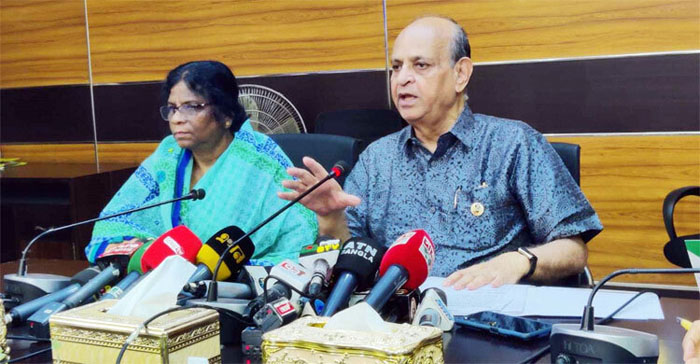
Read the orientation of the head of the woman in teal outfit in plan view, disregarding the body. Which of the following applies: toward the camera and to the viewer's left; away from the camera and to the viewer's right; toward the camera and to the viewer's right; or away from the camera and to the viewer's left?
toward the camera and to the viewer's left

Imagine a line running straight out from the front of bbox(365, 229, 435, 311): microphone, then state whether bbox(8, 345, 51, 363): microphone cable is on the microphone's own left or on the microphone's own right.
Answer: on the microphone's own left

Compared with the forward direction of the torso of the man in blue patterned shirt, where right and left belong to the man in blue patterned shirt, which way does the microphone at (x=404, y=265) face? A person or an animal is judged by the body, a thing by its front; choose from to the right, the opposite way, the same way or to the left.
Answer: the opposite way

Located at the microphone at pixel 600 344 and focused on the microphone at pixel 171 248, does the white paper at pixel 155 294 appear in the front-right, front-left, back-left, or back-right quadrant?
front-left

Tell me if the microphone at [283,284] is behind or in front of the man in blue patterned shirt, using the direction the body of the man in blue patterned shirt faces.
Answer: in front

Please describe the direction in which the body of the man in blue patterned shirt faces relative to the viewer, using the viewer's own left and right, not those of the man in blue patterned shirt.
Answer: facing the viewer and to the left of the viewer

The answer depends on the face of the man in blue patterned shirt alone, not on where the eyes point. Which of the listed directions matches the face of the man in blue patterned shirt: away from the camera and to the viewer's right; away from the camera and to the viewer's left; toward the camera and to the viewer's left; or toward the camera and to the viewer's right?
toward the camera and to the viewer's left

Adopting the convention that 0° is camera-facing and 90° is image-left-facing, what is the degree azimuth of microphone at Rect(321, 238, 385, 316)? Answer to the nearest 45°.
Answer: approximately 225°
